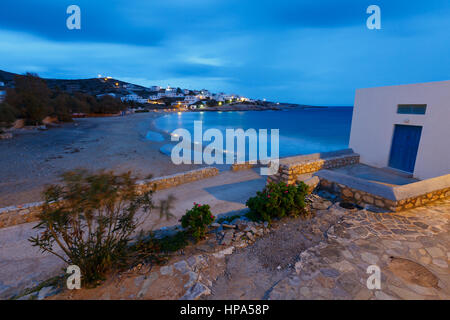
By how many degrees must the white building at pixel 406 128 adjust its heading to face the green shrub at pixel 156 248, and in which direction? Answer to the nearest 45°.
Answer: approximately 45° to its left

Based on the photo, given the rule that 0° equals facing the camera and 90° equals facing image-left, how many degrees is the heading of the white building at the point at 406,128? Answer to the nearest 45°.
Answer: approximately 45°
